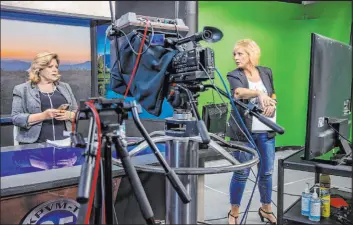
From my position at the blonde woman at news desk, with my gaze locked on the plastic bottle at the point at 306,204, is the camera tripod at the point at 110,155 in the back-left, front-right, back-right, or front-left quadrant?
front-right

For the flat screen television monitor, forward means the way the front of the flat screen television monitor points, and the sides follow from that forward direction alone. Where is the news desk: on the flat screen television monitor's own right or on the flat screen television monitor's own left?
on the flat screen television monitor's own left

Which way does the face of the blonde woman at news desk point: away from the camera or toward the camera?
toward the camera

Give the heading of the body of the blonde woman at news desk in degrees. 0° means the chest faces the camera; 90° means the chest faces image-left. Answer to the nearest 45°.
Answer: approximately 315°

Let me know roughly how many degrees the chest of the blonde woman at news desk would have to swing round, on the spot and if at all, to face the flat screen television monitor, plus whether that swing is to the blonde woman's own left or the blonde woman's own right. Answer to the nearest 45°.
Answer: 0° — they already face it

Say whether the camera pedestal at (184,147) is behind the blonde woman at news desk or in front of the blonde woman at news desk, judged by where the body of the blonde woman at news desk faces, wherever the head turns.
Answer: in front

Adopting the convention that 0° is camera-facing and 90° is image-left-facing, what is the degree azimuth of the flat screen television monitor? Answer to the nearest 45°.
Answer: approximately 135°

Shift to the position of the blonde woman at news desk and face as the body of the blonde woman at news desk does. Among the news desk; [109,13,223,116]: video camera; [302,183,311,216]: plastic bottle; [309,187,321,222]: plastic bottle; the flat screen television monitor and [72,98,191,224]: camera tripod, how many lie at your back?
0

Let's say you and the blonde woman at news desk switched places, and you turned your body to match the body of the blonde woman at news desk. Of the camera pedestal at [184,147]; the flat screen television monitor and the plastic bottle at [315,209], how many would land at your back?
0

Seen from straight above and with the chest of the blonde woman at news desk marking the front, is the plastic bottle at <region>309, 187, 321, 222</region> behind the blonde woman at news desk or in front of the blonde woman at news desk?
in front
